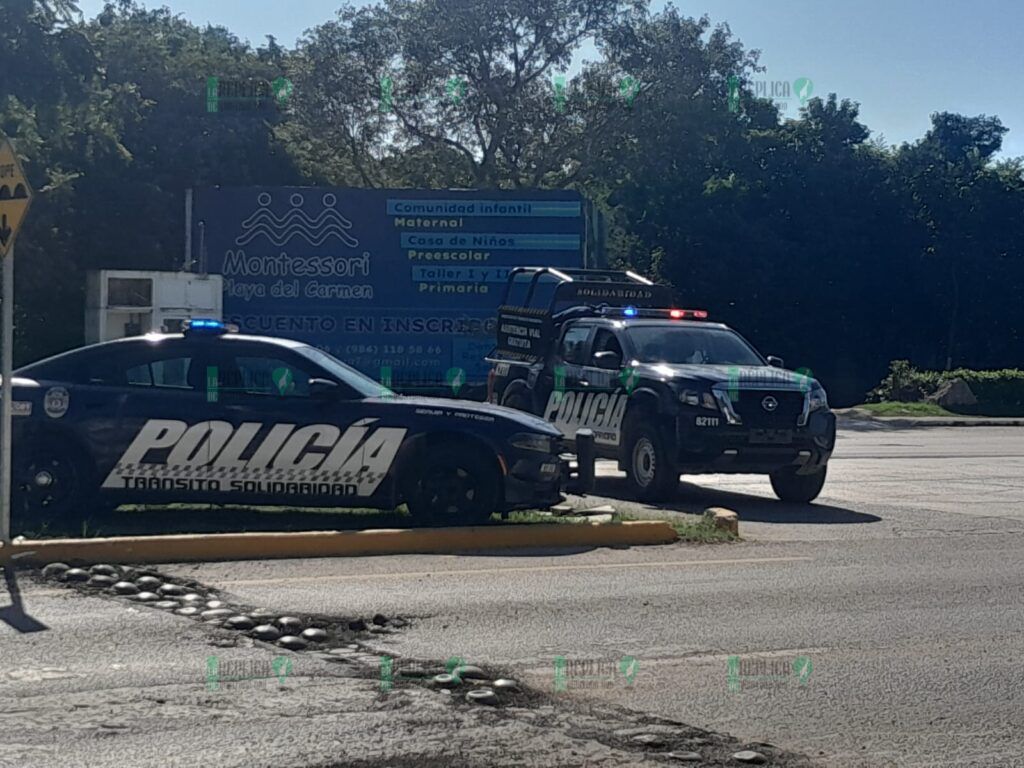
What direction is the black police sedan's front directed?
to the viewer's right

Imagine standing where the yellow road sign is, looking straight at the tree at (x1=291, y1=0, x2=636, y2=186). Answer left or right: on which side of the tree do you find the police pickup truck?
right

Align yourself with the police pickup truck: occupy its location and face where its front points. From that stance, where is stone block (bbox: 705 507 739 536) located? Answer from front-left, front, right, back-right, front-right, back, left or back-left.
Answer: front-right

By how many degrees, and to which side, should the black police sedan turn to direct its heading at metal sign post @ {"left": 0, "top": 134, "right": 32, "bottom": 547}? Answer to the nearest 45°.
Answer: approximately 135° to its right

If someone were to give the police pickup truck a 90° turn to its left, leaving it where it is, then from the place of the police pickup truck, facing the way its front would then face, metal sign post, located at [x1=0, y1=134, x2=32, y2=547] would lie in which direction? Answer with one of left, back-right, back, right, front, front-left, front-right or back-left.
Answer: back

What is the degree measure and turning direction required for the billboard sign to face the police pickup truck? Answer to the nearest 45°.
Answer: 0° — it already faces it

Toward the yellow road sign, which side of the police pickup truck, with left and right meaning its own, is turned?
right

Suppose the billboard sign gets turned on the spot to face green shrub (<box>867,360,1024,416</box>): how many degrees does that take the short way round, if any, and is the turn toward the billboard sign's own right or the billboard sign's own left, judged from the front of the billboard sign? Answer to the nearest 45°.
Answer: approximately 135° to the billboard sign's own left

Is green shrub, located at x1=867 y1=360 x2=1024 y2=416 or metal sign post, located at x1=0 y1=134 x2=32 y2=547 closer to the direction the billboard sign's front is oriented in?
the metal sign post

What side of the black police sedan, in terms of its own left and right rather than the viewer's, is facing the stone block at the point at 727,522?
front

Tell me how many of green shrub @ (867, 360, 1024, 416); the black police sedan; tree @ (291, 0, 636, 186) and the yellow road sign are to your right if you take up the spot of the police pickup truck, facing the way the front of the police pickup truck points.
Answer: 2

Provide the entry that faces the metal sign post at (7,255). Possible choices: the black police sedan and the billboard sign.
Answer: the billboard sign

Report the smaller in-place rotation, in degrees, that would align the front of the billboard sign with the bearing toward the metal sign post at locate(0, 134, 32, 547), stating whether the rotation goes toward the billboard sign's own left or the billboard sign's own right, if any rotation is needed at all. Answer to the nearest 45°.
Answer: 0° — it already faces it

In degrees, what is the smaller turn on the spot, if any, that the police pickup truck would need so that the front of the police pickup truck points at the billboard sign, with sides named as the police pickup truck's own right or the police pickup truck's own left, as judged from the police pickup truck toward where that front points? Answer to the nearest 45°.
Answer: approximately 180°

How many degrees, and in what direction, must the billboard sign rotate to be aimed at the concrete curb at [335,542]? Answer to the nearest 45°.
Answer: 0° — it already faces it

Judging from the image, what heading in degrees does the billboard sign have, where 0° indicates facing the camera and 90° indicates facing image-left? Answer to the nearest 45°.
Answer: approximately 0°

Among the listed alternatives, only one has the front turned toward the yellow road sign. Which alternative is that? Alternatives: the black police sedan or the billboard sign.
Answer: the billboard sign

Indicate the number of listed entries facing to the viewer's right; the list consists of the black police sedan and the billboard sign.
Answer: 1

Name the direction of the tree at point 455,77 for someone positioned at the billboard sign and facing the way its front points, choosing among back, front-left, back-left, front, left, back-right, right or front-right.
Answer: back
